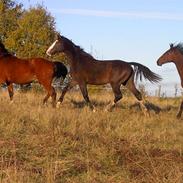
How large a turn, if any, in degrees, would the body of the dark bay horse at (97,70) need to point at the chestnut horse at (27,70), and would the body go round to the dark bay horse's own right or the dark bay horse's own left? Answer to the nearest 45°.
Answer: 0° — it already faces it

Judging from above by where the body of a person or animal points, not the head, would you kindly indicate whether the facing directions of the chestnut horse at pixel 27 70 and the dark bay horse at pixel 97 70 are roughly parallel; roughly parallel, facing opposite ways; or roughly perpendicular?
roughly parallel

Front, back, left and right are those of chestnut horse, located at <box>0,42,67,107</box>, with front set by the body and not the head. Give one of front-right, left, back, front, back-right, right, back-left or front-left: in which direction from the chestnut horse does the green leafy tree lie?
right

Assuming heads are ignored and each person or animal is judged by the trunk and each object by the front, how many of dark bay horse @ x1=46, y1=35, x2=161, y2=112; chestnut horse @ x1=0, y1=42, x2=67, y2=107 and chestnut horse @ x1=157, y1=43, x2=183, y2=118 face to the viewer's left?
3

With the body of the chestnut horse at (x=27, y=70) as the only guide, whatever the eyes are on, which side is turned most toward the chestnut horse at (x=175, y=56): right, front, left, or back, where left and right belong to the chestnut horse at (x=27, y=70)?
back

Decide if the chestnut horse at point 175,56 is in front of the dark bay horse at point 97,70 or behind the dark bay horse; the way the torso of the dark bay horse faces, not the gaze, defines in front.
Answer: behind

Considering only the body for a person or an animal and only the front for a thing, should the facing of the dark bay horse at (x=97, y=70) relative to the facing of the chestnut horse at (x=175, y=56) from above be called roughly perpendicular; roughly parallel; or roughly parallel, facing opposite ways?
roughly parallel

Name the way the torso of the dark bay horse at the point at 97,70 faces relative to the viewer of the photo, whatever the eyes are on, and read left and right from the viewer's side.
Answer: facing to the left of the viewer

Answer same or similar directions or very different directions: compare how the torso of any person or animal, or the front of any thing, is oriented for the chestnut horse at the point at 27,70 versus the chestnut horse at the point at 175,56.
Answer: same or similar directions

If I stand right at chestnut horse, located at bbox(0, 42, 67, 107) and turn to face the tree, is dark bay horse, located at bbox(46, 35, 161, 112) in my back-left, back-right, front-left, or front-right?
back-right

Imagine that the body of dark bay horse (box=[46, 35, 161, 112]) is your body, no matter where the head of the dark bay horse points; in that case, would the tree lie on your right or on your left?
on your right

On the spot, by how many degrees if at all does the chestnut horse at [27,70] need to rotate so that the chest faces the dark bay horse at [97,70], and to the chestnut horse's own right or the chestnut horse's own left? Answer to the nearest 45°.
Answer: approximately 180°

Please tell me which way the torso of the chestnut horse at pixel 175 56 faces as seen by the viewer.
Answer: to the viewer's left

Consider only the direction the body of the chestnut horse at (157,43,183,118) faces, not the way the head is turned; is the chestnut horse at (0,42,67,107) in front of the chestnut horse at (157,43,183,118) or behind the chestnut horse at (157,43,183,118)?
in front

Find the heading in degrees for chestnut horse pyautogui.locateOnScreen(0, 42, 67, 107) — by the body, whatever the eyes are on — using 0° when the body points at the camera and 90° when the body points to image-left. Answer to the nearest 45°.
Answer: approximately 90°
